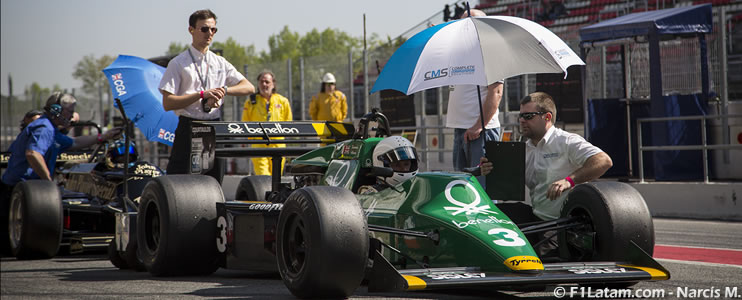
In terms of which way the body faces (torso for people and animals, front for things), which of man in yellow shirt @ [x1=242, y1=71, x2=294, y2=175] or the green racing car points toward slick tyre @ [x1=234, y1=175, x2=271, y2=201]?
the man in yellow shirt

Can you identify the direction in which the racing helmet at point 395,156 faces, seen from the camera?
facing the viewer and to the right of the viewer

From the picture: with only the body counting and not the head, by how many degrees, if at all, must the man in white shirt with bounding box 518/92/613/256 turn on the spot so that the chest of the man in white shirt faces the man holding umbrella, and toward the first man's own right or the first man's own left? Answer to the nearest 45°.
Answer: approximately 90° to the first man's own right

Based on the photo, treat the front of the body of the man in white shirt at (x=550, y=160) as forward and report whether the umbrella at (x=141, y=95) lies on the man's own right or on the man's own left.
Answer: on the man's own right

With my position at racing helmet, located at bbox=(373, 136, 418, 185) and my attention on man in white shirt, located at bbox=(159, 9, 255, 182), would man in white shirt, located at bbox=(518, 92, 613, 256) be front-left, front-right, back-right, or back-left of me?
back-right

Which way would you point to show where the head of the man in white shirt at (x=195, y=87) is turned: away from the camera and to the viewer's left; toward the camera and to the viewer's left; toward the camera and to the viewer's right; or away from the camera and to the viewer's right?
toward the camera and to the viewer's right

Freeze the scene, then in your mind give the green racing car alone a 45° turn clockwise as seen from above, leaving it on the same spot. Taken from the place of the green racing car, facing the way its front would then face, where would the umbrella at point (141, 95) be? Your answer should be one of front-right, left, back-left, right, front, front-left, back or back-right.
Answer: back-right

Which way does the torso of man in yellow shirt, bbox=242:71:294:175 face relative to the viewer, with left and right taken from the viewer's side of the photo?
facing the viewer

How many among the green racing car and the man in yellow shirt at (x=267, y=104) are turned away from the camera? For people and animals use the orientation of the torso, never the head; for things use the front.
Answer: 0

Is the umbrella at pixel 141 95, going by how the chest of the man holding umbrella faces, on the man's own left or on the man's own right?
on the man's own right

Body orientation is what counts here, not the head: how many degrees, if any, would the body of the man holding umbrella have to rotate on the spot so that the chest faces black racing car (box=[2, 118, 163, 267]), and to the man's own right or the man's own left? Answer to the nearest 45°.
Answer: approximately 45° to the man's own right

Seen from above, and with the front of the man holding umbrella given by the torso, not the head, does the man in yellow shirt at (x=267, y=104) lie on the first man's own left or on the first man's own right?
on the first man's own right

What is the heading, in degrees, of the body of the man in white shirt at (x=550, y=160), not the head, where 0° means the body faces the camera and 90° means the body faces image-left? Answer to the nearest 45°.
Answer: approximately 45°
